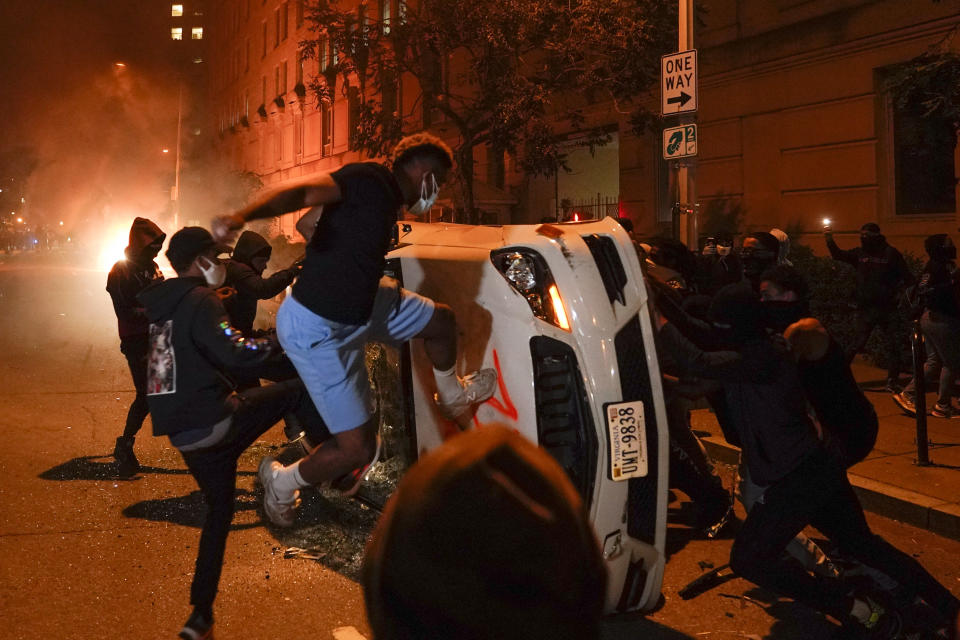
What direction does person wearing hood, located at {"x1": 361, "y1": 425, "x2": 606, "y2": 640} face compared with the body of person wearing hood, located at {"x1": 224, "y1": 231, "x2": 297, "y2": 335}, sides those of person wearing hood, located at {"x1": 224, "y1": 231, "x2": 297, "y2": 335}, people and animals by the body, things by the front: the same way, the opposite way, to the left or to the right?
to the left

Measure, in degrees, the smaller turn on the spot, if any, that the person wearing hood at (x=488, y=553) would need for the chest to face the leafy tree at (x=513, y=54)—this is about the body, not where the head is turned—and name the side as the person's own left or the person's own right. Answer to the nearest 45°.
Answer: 0° — they already face it

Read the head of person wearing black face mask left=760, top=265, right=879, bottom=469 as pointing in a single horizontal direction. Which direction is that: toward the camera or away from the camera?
toward the camera

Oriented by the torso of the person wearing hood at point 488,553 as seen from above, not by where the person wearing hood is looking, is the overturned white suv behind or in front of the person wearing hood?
in front

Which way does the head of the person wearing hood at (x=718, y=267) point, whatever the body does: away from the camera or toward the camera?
toward the camera

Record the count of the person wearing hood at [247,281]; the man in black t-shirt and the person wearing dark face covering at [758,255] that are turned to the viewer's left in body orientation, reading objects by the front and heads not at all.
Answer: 1

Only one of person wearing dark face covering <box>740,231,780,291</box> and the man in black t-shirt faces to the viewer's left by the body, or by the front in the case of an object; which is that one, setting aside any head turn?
the person wearing dark face covering

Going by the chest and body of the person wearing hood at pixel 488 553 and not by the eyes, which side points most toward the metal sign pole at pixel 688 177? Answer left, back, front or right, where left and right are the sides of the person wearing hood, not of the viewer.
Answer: front

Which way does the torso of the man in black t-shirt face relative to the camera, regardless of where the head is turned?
to the viewer's right

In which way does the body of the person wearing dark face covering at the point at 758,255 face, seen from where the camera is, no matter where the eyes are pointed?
to the viewer's left

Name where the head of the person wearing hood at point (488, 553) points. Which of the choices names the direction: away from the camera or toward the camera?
away from the camera

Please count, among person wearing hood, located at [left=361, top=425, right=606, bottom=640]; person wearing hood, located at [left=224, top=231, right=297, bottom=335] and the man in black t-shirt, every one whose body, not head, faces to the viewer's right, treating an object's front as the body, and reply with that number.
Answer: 2

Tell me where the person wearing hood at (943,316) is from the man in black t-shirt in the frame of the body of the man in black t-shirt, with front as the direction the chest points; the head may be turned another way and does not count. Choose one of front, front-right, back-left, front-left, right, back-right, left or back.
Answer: front-left

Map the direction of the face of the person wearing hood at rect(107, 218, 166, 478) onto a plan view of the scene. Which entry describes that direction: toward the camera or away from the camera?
toward the camera

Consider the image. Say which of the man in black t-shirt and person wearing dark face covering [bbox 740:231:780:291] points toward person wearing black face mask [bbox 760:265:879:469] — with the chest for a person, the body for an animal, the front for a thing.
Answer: the man in black t-shirt

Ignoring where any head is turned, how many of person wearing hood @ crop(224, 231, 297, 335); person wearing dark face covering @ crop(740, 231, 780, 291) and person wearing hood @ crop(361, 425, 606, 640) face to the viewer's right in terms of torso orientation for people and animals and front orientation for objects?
1

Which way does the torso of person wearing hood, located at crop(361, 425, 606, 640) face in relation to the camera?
away from the camera

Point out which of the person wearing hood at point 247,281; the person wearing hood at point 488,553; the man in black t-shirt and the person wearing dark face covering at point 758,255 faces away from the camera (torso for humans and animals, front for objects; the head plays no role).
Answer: the person wearing hood at point 488,553

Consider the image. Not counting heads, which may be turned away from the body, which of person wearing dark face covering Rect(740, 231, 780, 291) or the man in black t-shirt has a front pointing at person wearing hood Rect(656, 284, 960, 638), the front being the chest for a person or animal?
the man in black t-shirt
